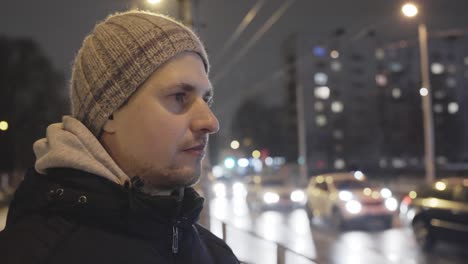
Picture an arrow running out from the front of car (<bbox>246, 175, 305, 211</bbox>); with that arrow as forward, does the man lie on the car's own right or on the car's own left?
on the car's own right

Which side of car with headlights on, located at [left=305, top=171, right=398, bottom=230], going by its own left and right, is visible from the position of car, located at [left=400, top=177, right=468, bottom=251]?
front

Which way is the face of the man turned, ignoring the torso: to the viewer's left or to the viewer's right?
to the viewer's right

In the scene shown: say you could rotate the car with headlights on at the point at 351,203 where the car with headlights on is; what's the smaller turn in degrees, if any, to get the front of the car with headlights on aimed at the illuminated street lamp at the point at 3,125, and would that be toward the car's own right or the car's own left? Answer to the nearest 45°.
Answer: approximately 45° to the car's own right

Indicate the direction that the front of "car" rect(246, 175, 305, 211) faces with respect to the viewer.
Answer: facing the viewer and to the right of the viewer

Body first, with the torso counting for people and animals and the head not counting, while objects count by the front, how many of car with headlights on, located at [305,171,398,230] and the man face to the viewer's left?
0

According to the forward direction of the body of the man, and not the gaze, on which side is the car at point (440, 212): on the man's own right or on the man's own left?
on the man's own left

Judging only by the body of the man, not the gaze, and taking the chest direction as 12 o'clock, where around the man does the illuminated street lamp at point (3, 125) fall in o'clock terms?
The illuminated street lamp is roughly at 7 o'clock from the man.
